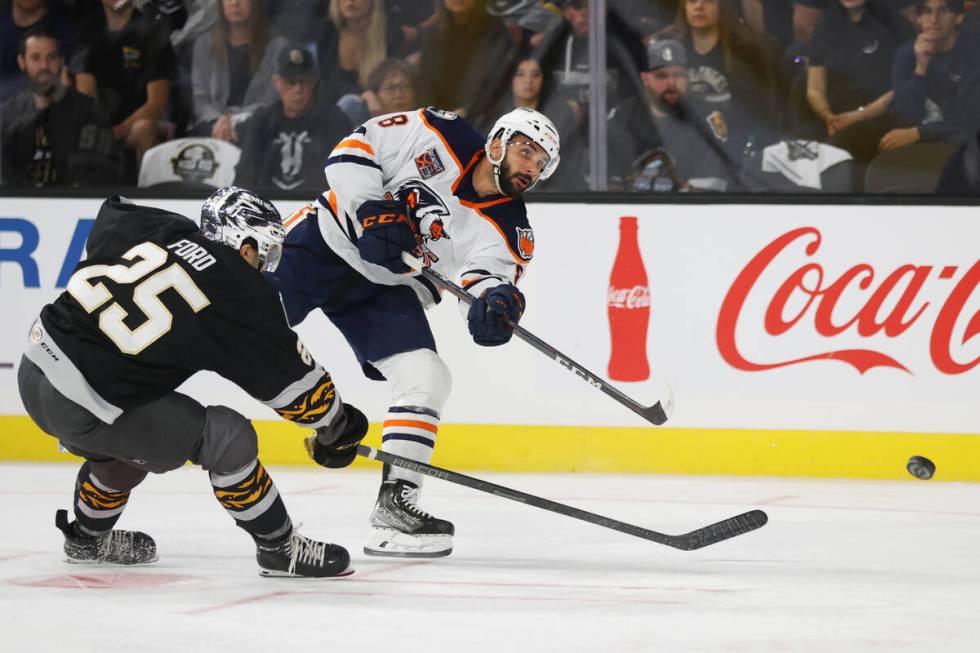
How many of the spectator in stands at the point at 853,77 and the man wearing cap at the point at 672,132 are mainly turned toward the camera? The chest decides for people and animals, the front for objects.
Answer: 2

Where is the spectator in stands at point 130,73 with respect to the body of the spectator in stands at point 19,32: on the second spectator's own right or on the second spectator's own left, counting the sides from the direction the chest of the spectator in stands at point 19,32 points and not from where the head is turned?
on the second spectator's own left

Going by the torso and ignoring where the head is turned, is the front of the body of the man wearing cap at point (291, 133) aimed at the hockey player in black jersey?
yes

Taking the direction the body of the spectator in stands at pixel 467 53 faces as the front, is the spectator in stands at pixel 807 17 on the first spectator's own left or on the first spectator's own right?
on the first spectator's own left

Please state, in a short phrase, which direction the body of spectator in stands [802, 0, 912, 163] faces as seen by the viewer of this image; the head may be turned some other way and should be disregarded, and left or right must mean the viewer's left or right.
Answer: facing the viewer

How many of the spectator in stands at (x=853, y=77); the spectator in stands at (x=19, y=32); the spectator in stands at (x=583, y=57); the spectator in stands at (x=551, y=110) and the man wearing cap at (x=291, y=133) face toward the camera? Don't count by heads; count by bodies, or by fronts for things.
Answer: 5

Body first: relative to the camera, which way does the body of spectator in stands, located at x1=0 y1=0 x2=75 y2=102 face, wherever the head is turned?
toward the camera

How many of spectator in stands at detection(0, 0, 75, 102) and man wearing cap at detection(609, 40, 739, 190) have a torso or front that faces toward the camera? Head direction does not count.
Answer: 2

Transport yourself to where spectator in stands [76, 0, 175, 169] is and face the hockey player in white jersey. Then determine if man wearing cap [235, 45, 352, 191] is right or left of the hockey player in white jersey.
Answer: left

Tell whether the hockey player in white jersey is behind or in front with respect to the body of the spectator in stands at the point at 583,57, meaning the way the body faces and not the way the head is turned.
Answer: in front

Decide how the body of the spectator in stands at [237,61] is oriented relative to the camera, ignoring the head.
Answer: toward the camera

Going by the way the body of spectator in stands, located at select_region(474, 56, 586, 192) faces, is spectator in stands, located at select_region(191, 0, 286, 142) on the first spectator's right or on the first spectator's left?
on the first spectator's right

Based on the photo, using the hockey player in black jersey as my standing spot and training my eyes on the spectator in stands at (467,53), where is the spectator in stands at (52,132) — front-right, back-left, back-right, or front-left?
front-left

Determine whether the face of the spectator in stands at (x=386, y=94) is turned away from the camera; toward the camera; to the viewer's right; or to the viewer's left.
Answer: toward the camera

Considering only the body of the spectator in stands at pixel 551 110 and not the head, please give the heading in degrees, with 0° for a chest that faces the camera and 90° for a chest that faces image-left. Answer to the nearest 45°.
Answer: approximately 0°

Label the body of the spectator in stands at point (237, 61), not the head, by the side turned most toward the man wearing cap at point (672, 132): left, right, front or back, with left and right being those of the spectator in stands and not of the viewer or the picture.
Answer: left

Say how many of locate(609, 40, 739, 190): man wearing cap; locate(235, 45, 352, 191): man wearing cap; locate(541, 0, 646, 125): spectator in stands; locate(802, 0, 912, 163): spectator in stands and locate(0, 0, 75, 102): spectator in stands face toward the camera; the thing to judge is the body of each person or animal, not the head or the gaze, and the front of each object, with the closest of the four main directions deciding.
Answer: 5
